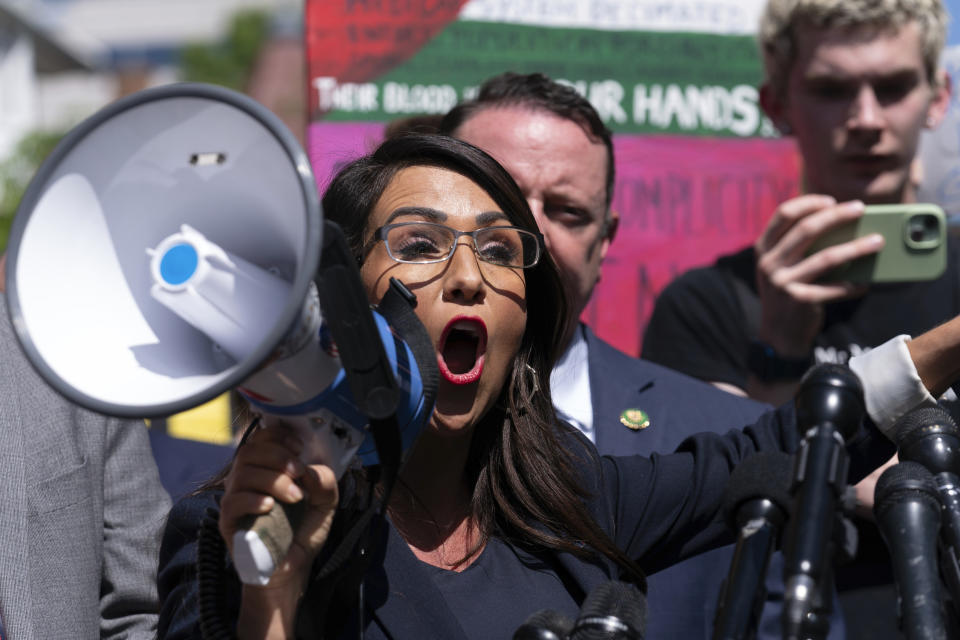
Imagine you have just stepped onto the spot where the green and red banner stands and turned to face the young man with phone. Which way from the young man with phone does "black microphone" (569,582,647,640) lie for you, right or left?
right

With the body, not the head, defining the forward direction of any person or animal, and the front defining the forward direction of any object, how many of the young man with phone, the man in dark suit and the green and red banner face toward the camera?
3

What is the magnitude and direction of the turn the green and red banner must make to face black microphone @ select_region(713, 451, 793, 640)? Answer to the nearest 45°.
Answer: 0° — it already faces it

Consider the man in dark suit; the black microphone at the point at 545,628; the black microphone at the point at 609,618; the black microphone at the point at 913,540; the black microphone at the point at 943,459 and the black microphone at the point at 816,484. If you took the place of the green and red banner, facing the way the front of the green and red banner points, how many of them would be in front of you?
6

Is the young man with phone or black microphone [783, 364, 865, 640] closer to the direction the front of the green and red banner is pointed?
the black microphone

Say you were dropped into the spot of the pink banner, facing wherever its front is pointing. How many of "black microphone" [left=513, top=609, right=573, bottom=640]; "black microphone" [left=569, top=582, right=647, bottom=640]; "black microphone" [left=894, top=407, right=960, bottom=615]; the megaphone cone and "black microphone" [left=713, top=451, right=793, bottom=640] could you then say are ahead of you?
5

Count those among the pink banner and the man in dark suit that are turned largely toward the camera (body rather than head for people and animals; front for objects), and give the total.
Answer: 2

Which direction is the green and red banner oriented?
toward the camera

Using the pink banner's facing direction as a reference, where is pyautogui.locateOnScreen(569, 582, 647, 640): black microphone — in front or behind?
in front

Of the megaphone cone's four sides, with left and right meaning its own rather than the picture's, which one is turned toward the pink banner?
back

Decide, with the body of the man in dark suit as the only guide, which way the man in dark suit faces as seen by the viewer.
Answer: toward the camera

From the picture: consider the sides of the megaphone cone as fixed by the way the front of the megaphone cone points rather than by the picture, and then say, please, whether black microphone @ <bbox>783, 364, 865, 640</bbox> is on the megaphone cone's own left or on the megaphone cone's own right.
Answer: on the megaphone cone's own left

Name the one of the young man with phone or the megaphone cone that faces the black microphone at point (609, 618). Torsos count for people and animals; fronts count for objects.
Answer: the young man with phone

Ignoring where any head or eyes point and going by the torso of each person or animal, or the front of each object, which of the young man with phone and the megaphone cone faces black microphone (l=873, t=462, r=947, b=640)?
the young man with phone

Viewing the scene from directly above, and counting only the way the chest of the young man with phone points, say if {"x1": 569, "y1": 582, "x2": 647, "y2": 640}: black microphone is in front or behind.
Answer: in front
